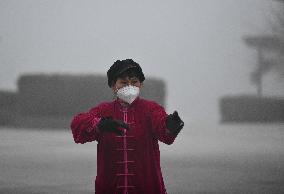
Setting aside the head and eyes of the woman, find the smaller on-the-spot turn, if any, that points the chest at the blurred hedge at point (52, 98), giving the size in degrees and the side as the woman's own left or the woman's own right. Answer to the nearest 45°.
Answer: approximately 135° to the woman's own right

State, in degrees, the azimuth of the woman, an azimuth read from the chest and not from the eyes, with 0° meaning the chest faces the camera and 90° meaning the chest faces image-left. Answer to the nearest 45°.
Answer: approximately 0°
